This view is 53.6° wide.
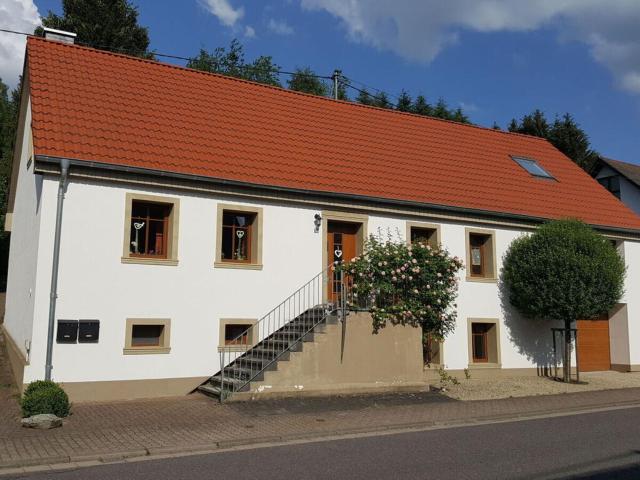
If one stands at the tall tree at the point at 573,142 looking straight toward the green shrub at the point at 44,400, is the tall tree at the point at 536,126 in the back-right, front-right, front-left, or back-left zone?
front-right

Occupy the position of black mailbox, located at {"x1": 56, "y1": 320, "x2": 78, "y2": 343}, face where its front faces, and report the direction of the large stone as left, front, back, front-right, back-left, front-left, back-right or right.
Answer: front

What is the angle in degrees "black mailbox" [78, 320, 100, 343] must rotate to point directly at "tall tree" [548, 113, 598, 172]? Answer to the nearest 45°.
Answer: approximately 135° to its left

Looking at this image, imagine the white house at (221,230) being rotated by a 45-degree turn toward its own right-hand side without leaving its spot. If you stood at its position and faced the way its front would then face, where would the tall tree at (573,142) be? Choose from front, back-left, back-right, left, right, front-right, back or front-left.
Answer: back-left

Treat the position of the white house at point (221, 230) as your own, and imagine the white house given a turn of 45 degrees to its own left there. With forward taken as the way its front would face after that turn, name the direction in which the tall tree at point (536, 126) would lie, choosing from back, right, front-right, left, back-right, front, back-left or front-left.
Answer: front-left

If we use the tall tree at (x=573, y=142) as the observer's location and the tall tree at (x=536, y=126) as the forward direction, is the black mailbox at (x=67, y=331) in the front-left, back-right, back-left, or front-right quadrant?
front-left

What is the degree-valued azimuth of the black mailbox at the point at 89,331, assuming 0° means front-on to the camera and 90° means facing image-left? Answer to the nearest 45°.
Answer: approximately 0°

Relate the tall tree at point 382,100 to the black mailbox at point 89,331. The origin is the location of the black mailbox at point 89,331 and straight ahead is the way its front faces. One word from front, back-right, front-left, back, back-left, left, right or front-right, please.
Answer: back-left

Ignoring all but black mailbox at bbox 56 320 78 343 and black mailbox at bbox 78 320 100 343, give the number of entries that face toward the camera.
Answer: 2

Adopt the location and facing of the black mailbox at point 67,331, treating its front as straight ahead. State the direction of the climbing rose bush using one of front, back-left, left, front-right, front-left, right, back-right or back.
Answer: left

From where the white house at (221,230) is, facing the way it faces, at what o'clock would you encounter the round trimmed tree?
The round trimmed tree is roughly at 10 o'clock from the white house.

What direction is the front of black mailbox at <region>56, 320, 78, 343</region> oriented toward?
toward the camera

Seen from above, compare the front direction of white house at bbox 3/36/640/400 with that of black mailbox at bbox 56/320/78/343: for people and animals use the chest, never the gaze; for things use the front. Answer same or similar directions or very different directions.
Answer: same or similar directions
